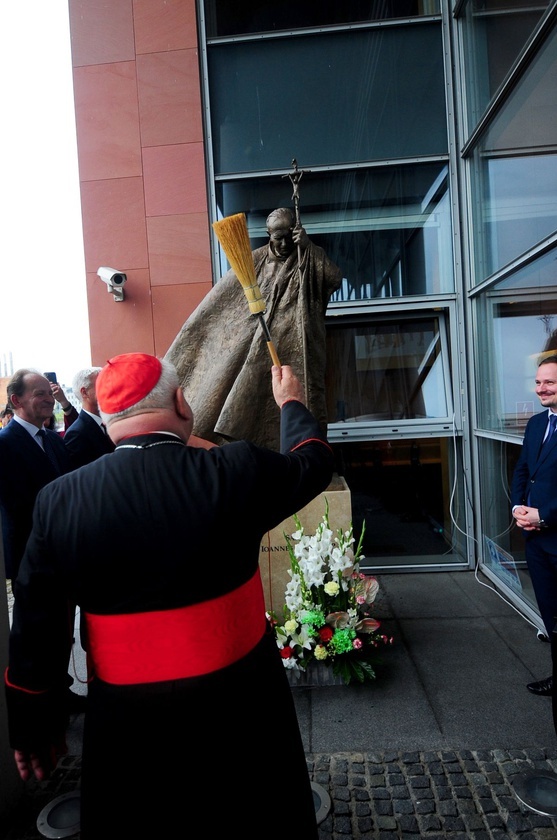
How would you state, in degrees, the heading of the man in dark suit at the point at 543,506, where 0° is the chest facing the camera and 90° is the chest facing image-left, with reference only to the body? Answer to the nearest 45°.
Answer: approximately 45°

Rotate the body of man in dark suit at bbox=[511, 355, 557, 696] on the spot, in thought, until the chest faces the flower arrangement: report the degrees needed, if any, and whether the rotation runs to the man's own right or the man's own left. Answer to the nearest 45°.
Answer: approximately 45° to the man's own right

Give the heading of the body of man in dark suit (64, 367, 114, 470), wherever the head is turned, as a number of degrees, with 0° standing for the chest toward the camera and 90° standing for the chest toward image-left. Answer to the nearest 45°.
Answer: approximately 315°

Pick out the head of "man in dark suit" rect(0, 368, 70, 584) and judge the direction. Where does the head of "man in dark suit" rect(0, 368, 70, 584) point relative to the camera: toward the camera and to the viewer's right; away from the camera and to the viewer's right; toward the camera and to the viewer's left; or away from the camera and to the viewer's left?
toward the camera and to the viewer's right

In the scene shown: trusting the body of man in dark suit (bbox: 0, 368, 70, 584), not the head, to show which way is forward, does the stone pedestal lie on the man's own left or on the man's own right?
on the man's own left

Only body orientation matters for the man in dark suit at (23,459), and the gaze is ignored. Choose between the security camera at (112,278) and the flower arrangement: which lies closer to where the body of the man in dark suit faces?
the flower arrangement

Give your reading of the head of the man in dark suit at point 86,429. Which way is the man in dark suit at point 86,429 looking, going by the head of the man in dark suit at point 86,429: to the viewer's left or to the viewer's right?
to the viewer's right
